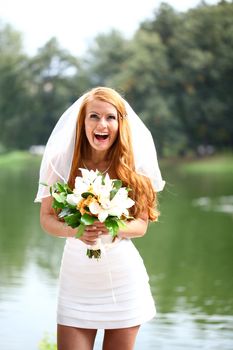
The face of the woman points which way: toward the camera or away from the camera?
toward the camera

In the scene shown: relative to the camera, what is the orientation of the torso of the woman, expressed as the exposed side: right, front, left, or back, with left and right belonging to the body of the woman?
front
